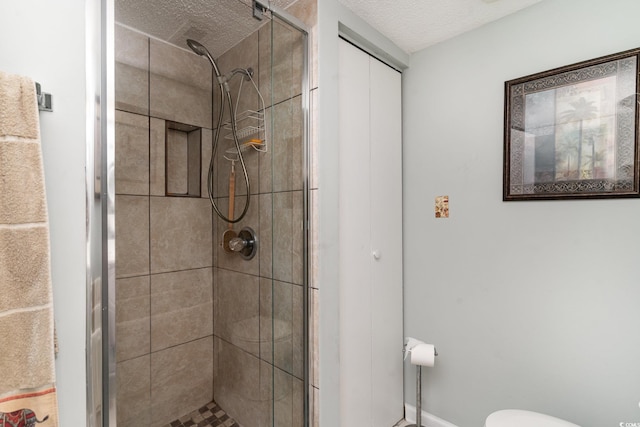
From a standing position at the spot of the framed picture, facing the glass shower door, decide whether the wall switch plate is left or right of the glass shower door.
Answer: right

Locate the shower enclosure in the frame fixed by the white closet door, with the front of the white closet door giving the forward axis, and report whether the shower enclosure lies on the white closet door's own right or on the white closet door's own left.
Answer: on the white closet door's own right

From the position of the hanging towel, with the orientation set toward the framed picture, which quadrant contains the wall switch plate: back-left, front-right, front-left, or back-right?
front-left

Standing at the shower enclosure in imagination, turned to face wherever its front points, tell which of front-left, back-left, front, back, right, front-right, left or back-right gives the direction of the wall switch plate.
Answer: front-left

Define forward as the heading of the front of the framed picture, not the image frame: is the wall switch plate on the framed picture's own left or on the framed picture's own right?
on the framed picture's own right

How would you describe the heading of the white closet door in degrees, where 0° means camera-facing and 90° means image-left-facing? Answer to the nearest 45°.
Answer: approximately 315°

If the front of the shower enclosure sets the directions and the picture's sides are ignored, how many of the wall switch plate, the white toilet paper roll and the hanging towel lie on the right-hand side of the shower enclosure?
1

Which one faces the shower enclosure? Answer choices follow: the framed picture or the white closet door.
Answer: the framed picture

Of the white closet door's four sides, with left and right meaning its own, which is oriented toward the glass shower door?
right

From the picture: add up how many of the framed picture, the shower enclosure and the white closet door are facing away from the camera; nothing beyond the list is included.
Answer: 0

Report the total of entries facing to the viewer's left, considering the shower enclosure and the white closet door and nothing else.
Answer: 0

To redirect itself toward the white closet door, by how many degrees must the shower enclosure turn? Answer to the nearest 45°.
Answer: approximately 45° to its left

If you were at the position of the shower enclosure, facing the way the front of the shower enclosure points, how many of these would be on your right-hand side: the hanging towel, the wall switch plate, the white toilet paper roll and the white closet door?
1

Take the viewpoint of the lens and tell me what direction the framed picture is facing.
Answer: facing the viewer and to the left of the viewer

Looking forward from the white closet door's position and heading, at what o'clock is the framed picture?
The framed picture is roughly at 11 o'clock from the white closet door.
